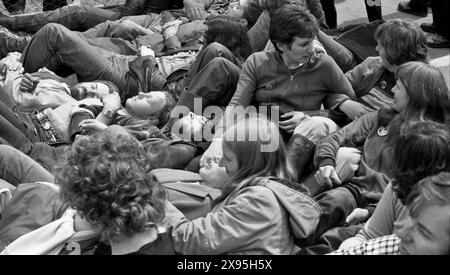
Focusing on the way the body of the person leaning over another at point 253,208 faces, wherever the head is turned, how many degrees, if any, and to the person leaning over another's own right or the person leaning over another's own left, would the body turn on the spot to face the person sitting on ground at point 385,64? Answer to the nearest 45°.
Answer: approximately 135° to the person leaning over another's own right

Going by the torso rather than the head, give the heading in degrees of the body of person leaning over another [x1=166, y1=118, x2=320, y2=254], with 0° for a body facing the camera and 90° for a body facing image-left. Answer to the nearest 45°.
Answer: approximately 90°

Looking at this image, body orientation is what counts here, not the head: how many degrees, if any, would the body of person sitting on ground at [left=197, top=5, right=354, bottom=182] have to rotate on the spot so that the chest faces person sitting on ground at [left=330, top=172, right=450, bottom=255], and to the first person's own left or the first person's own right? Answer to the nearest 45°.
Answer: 0° — they already face them

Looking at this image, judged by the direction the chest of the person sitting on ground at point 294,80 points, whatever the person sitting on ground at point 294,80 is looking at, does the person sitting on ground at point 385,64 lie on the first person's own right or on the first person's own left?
on the first person's own left

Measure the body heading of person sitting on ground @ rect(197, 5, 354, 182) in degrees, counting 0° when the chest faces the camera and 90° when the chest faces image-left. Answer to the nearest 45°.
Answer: approximately 0°

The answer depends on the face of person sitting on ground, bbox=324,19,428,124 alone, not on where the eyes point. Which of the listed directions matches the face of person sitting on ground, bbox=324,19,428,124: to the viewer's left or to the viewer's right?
to the viewer's left

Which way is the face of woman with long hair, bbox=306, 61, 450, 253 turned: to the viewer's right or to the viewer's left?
to the viewer's left

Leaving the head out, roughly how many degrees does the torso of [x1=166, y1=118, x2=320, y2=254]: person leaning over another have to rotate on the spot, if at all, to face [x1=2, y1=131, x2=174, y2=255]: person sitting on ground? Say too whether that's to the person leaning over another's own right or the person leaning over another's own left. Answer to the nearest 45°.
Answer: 0° — they already face them

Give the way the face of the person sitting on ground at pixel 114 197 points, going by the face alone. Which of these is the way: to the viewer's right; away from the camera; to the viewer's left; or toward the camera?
away from the camera
